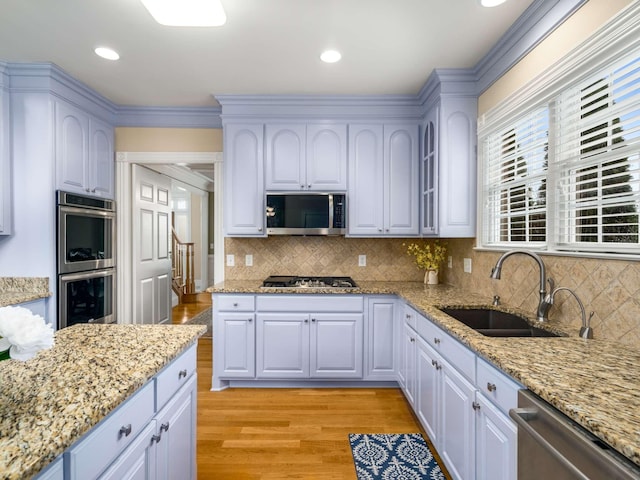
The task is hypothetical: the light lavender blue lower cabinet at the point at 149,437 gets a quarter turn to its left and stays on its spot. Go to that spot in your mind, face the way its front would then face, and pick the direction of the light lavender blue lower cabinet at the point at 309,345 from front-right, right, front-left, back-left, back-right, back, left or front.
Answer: front

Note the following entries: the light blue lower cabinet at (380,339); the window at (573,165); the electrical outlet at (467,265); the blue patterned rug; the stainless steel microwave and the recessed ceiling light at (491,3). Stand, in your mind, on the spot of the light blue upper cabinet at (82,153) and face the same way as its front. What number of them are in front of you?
6

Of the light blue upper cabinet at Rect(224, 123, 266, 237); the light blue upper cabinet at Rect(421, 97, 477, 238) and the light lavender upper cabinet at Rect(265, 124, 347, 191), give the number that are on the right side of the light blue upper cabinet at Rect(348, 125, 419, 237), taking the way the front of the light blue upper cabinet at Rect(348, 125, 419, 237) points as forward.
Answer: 2

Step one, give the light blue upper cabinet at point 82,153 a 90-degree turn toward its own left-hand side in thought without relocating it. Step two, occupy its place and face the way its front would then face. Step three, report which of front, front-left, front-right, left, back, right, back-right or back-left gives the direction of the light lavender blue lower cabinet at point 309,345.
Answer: right

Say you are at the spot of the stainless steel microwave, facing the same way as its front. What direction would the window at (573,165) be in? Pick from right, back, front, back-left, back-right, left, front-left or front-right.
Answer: front-left

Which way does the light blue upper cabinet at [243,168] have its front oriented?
toward the camera

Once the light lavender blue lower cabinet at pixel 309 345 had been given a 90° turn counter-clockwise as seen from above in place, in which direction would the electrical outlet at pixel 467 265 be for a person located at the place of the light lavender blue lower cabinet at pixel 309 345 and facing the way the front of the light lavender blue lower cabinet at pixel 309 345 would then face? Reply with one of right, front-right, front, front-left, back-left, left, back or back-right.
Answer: front

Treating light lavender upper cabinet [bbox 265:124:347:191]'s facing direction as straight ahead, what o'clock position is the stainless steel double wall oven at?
The stainless steel double wall oven is roughly at 3 o'clock from the light lavender upper cabinet.

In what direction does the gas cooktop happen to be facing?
toward the camera

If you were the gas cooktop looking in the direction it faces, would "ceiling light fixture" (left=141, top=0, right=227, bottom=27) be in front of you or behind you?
in front

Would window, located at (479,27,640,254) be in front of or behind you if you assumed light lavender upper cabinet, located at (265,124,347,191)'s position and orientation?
in front

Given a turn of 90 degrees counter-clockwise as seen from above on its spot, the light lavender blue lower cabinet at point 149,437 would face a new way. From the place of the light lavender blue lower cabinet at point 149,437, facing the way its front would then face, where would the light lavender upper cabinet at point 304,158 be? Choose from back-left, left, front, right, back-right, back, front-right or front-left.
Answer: front

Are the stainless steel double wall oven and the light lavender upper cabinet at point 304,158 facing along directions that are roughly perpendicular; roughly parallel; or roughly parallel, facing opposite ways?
roughly perpendicular

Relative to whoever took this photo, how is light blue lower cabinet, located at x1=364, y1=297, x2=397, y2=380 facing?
facing the viewer

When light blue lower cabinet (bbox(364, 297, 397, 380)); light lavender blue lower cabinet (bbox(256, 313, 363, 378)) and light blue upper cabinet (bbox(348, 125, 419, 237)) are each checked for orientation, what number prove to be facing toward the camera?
3

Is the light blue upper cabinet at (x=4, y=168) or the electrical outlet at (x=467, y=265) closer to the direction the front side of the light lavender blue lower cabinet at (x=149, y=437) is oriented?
the electrical outlet

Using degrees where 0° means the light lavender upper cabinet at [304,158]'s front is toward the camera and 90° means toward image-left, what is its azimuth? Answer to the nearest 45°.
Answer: approximately 0°

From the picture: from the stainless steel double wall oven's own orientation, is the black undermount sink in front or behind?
in front
